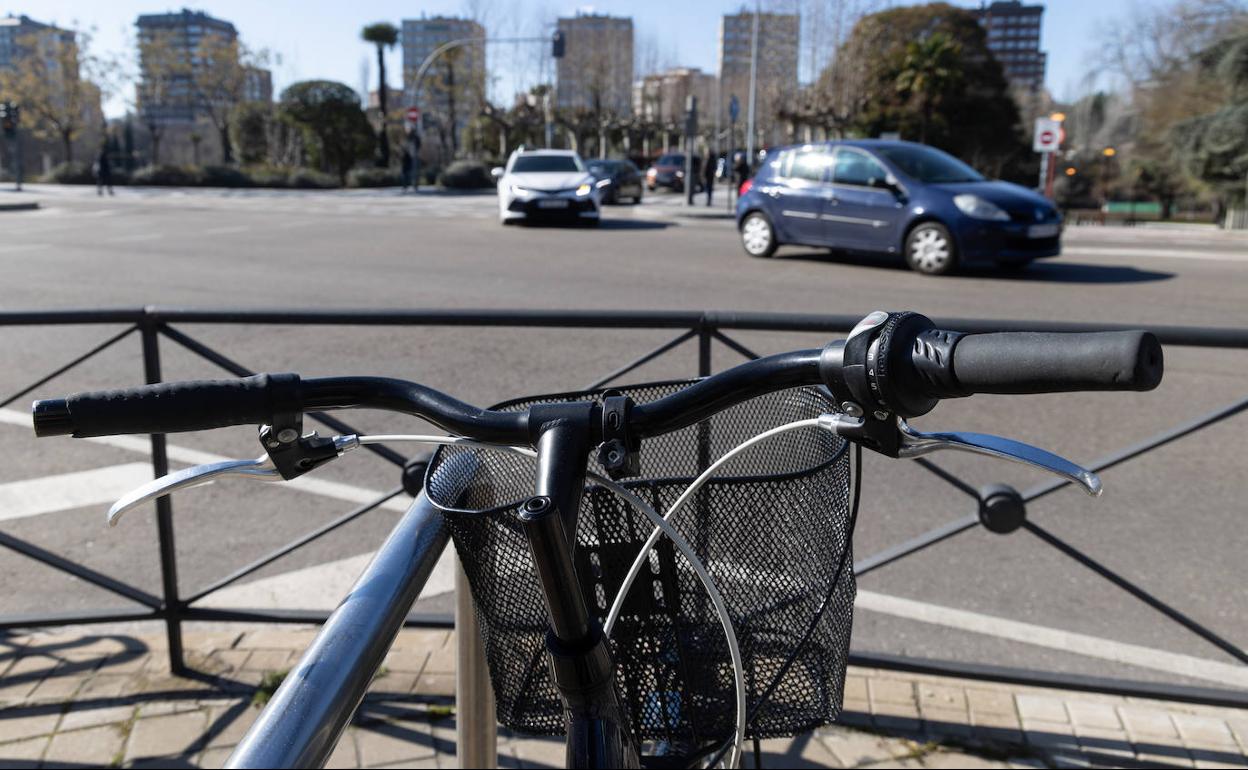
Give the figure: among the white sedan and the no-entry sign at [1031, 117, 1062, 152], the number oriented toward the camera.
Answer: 2

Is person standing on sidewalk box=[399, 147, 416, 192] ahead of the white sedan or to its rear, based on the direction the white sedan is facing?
to the rear

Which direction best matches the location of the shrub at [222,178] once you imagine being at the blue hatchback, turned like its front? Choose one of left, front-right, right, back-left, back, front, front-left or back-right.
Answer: back

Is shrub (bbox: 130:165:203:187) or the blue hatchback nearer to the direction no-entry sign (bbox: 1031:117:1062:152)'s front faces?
the blue hatchback

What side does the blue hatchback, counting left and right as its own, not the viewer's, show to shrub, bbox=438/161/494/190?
back

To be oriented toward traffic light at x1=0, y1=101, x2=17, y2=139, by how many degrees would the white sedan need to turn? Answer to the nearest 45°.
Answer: approximately 135° to its right

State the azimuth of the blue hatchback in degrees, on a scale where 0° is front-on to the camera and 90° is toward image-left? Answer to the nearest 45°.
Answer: approximately 315°

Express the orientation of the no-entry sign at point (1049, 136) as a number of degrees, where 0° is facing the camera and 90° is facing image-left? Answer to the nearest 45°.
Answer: approximately 0°
